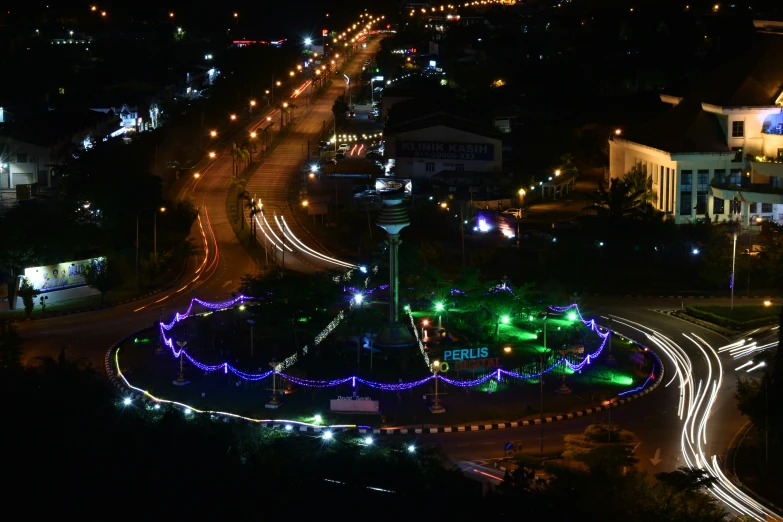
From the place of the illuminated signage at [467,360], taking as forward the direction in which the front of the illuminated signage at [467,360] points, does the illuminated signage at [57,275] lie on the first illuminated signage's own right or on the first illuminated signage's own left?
on the first illuminated signage's own right

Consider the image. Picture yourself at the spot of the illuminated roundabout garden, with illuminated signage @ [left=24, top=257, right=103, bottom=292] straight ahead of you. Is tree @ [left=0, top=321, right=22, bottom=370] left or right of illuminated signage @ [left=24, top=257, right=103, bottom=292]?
left

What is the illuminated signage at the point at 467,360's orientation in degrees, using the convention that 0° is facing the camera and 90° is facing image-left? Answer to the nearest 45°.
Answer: approximately 0°

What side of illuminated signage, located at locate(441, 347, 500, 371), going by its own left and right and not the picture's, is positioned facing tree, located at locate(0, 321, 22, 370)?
right

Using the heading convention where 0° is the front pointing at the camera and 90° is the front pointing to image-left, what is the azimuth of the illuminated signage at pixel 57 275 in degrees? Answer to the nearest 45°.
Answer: approximately 315°

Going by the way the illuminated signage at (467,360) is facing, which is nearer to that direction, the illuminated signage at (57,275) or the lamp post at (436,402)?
the lamp post

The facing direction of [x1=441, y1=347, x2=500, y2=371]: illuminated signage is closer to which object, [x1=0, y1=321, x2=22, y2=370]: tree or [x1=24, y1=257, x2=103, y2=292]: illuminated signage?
the tree

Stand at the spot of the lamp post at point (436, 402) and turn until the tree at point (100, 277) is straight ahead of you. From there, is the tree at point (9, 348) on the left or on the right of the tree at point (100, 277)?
left

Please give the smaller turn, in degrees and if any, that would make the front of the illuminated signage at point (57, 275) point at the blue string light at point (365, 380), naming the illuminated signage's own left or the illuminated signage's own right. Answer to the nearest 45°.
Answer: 0° — it already faces it
